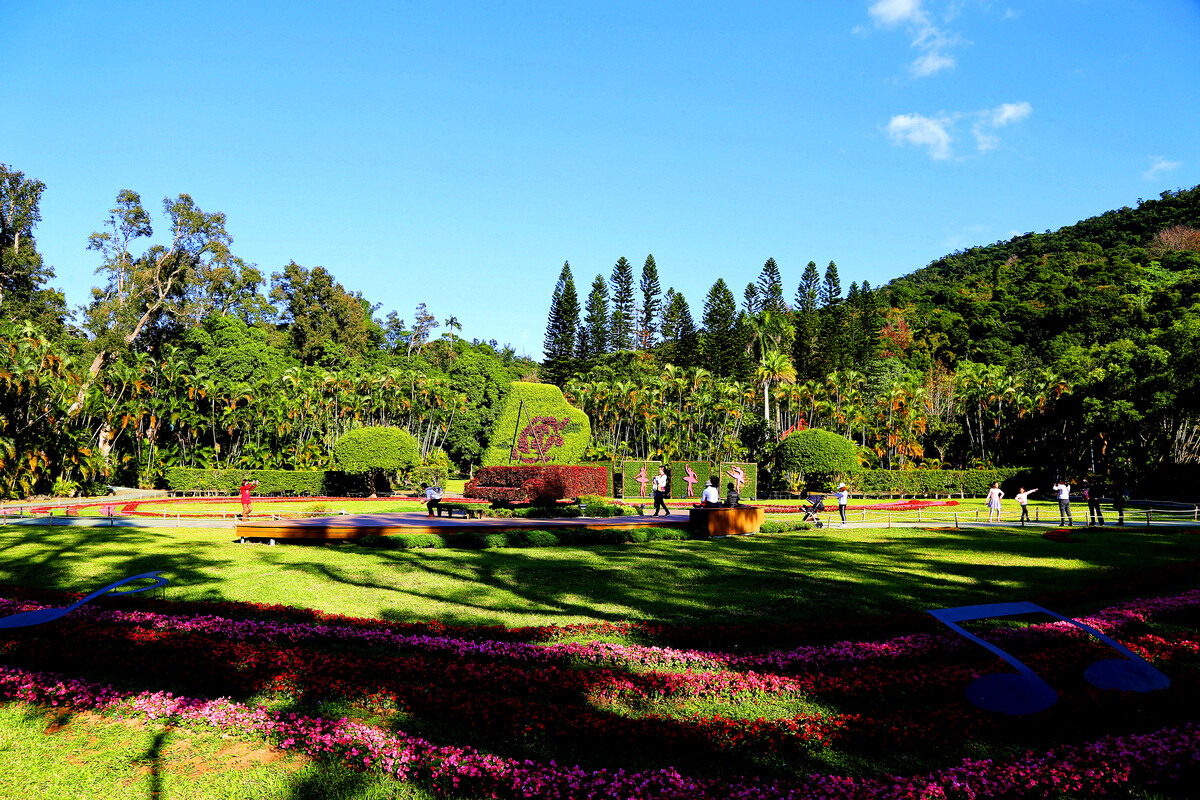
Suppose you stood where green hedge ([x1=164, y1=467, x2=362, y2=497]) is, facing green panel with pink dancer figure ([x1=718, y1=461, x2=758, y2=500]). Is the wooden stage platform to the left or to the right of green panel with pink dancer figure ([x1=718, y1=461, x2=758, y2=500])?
right

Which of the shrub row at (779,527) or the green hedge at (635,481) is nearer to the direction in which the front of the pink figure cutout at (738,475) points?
the shrub row

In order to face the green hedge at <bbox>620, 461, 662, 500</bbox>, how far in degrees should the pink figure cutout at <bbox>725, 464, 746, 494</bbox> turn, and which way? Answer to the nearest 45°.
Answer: approximately 90° to its right

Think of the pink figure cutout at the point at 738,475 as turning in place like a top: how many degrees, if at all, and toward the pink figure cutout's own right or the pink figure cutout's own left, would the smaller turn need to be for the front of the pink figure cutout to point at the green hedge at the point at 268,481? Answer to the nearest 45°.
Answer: approximately 90° to the pink figure cutout's own right

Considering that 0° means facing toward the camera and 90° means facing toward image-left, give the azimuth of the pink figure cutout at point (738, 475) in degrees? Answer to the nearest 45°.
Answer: approximately 0°

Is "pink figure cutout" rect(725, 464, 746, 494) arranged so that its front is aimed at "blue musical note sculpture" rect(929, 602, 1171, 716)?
yes

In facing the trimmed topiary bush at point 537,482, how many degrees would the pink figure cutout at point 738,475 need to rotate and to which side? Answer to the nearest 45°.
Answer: approximately 45° to its right

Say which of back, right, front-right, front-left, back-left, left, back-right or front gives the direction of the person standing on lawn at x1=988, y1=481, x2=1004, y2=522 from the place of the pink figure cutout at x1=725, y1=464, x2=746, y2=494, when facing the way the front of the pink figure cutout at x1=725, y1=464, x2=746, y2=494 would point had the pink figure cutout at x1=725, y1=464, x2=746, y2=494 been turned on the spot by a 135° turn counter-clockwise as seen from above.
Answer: right

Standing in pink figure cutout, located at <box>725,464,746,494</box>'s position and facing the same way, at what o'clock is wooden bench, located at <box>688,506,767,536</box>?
The wooden bench is roughly at 12 o'clock from the pink figure cutout.

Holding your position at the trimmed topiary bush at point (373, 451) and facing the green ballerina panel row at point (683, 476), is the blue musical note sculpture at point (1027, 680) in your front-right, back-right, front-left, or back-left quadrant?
front-right

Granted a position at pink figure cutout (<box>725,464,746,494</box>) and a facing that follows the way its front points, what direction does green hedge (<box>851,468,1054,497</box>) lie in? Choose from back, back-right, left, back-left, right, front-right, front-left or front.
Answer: back-left

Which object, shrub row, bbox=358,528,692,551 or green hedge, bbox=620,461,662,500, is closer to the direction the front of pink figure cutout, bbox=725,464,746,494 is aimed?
the shrub row

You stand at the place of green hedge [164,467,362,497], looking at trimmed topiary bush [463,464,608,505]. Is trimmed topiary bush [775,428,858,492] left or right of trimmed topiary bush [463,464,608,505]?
left
